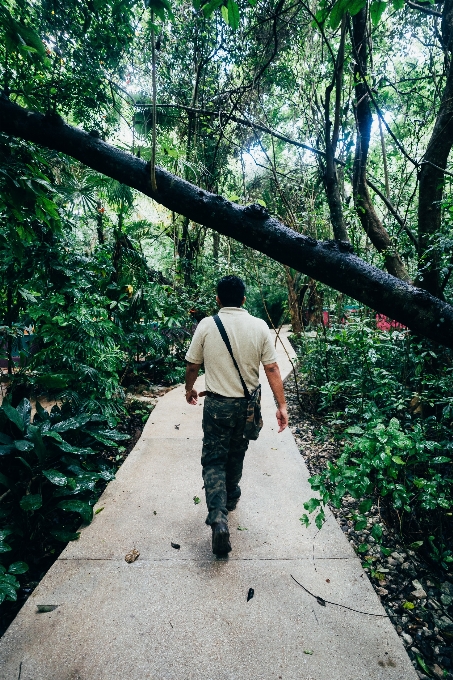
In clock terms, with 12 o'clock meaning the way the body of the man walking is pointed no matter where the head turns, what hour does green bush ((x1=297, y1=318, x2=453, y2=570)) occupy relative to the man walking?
The green bush is roughly at 3 o'clock from the man walking.

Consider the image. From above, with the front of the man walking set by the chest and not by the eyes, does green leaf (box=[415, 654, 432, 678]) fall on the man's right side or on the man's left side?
on the man's right side

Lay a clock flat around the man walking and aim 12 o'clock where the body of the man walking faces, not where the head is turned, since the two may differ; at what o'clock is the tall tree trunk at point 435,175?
The tall tree trunk is roughly at 2 o'clock from the man walking.

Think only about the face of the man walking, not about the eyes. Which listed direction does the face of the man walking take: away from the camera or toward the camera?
away from the camera

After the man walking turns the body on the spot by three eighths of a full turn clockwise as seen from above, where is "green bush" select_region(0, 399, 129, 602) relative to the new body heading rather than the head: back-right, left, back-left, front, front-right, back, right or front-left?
back-right

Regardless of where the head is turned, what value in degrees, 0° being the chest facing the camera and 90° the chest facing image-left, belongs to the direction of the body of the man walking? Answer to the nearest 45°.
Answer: approximately 180°
